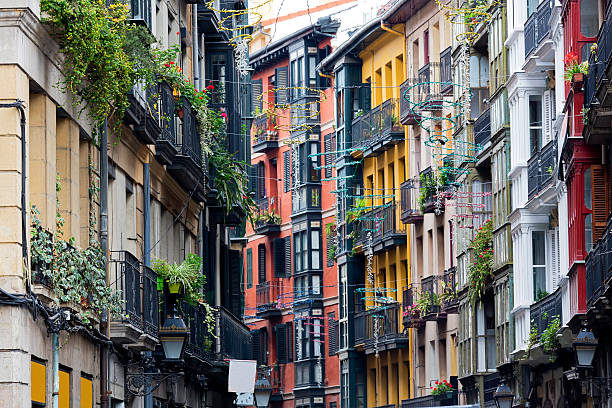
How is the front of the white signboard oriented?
toward the camera

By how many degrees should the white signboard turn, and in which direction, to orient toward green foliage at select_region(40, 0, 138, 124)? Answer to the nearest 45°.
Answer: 0° — it already faces it

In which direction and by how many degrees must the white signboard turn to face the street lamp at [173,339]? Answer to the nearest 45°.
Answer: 0° — it already faces it

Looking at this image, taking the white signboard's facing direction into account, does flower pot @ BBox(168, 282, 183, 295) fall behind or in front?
in front

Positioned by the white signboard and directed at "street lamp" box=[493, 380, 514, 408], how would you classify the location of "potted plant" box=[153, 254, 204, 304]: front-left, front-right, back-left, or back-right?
back-right

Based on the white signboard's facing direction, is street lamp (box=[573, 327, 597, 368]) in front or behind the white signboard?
in front
